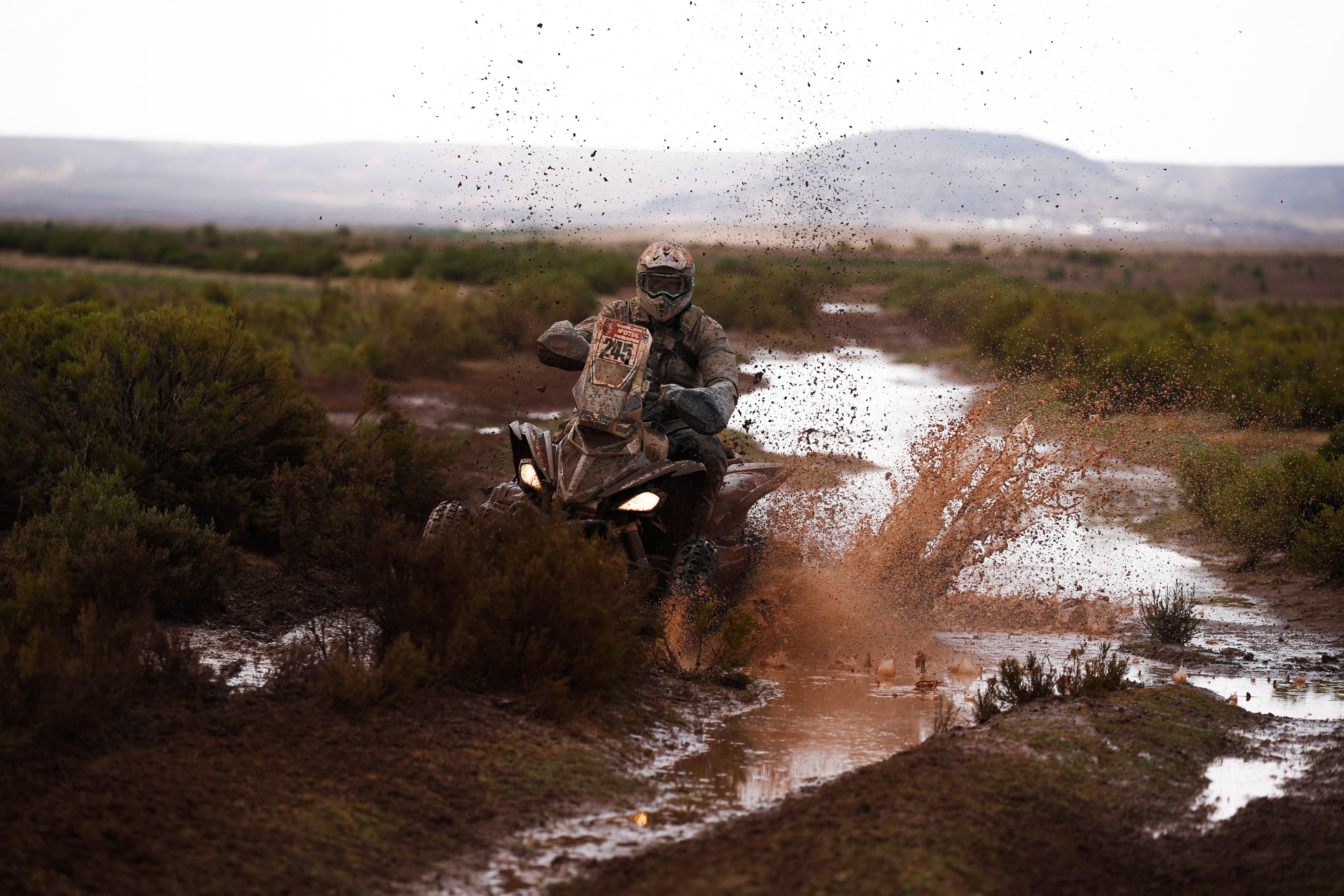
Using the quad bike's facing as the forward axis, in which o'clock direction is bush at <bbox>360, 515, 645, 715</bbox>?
The bush is roughly at 11 o'clock from the quad bike.

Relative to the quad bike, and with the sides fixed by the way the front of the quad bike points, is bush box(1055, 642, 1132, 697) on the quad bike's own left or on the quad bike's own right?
on the quad bike's own left

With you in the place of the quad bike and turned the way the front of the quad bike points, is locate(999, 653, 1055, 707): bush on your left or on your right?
on your left

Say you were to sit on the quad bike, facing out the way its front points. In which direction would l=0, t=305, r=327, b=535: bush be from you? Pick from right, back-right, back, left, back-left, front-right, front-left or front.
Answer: right

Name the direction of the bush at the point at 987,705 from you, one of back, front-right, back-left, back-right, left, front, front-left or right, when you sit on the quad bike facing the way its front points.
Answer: left

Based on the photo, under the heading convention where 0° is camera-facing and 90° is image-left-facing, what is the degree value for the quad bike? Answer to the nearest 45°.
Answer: approximately 45°

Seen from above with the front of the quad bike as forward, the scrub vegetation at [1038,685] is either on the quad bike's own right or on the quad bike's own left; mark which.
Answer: on the quad bike's own left

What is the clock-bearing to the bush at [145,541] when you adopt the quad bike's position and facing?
The bush is roughly at 2 o'clock from the quad bike.
